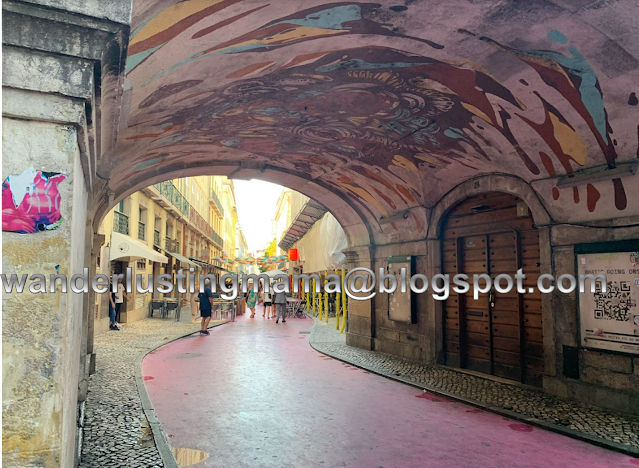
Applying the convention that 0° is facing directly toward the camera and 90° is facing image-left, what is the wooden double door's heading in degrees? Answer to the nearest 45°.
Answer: approximately 45°

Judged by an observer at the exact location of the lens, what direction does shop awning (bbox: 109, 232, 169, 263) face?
facing the viewer and to the right of the viewer

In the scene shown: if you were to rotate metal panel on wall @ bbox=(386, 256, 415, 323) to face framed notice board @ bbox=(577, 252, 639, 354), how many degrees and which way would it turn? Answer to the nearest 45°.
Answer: approximately 90° to its left

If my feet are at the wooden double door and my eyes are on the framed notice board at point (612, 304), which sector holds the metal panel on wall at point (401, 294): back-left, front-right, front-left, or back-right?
back-right

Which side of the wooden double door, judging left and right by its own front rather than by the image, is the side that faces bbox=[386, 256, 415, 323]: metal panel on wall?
right

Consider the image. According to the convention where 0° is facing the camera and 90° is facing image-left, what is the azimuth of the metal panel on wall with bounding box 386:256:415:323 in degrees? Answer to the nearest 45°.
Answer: approximately 45°

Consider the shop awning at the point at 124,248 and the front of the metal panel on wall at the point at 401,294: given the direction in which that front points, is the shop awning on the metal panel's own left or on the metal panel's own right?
on the metal panel's own right

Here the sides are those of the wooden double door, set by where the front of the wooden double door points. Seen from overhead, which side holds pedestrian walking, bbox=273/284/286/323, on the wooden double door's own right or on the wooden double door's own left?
on the wooden double door's own right

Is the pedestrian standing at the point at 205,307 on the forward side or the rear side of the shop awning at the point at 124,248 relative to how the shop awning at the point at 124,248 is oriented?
on the forward side
